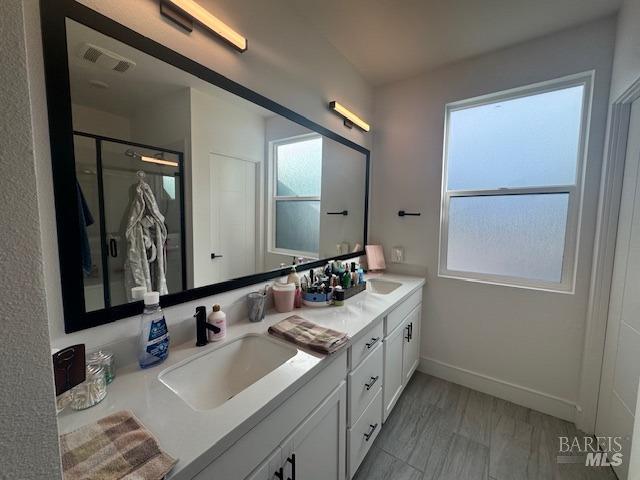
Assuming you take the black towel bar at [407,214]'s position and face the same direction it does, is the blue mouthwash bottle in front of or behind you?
in front

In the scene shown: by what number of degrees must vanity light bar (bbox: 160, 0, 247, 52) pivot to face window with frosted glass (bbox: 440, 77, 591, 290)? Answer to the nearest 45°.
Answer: approximately 45° to its left

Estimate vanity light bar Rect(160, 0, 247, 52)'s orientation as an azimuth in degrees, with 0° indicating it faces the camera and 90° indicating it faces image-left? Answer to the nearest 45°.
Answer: approximately 315°

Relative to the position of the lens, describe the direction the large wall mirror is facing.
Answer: facing the viewer and to the right of the viewer

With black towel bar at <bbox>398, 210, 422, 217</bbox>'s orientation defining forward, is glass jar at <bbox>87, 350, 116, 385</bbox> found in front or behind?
in front

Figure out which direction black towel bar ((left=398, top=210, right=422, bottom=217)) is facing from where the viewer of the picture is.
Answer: facing the viewer

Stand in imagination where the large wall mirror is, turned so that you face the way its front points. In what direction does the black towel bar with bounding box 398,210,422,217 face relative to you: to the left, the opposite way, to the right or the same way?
to the right

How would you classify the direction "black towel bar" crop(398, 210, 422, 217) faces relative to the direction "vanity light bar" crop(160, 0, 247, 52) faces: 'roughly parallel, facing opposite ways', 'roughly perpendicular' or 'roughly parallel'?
roughly perpendicular

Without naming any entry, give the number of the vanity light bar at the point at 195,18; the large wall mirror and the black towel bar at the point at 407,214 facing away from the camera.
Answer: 0
